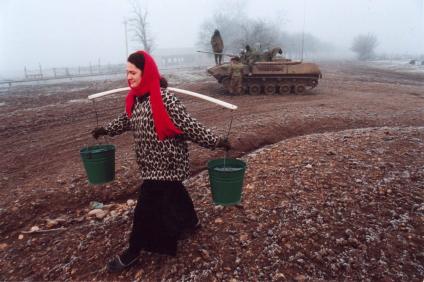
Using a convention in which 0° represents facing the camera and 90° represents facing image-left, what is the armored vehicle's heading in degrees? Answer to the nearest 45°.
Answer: approximately 90°

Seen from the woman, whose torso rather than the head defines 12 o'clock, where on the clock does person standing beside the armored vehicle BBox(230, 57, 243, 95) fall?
The person standing beside the armored vehicle is roughly at 5 o'clock from the woman.

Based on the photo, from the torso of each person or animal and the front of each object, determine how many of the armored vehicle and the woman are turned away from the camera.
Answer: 0

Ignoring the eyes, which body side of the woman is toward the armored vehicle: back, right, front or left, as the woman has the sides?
back

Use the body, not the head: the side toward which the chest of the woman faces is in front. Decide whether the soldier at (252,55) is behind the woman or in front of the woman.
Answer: behind

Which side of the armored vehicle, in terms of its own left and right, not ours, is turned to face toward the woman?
left

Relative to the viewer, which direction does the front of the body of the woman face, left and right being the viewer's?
facing the viewer and to the left of the viewer

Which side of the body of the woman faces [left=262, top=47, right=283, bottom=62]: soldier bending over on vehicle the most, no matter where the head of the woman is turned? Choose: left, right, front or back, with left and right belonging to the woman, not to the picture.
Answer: back
